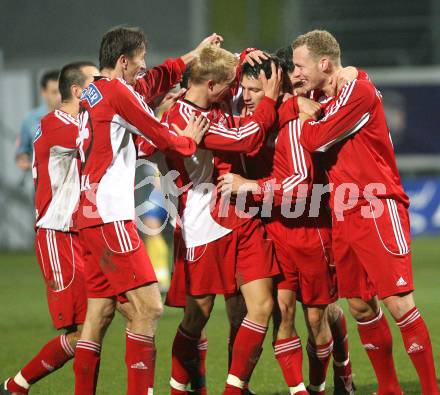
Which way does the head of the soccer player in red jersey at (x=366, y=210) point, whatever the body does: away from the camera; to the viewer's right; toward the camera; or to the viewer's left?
to the viewer's left

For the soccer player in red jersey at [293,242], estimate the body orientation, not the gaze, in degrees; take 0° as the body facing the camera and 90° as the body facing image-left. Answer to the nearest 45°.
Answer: approximately 45°

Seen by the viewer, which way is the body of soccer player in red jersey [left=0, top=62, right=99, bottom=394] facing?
to the viewer's right

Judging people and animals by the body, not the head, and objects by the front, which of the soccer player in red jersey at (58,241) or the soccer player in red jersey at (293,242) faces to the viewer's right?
the soccer player in red jersey at (58,241)

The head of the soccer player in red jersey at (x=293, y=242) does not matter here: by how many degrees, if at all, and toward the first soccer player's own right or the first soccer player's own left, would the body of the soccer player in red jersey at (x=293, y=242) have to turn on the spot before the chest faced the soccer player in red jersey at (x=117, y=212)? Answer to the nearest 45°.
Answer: approximately 45° to the first soccer player's own right

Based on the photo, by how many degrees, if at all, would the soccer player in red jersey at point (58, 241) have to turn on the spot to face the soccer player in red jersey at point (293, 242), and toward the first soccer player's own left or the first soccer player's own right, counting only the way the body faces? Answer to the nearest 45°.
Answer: approximately 45° to the first soccer player's own right

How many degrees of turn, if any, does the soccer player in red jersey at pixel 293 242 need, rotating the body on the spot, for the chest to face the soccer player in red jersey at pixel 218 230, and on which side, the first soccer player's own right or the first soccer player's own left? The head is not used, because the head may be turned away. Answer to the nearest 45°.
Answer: approximately 45° to the first soccer player's own right

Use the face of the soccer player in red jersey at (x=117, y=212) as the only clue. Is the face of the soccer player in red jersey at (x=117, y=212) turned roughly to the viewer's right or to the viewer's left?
to the viewer's right

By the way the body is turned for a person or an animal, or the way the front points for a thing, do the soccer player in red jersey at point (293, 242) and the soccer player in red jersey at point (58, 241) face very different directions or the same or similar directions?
very different directions
